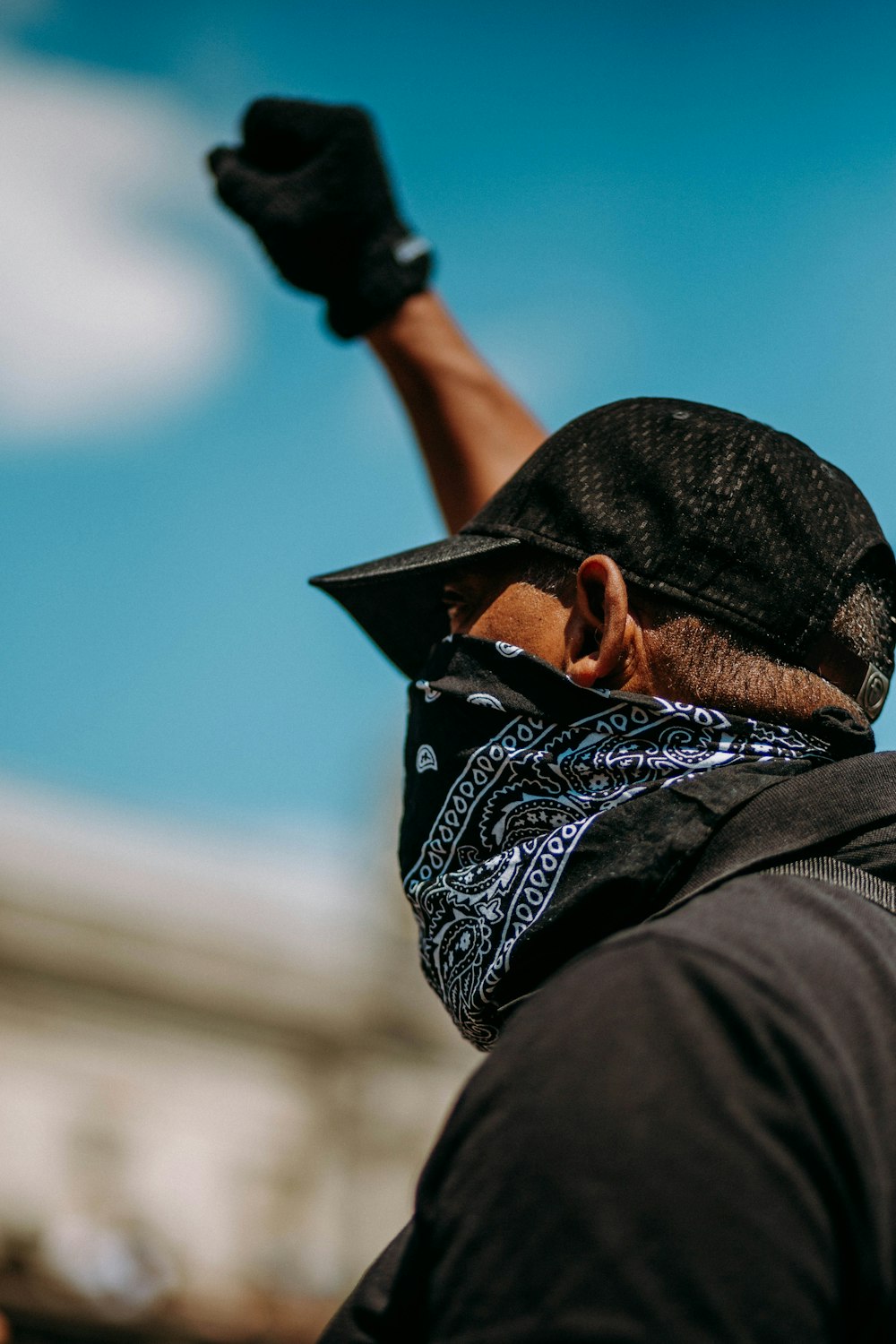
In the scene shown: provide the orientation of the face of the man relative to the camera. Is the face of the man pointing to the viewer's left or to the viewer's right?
to the viewer's left

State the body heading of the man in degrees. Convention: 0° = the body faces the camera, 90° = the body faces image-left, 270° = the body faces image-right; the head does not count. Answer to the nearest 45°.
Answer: approximately 90°
